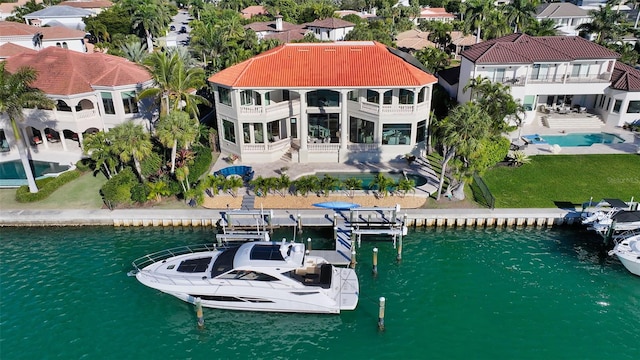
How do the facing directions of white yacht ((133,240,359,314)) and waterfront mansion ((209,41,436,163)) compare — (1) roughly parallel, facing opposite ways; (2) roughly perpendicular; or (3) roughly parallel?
roughly perpendicular

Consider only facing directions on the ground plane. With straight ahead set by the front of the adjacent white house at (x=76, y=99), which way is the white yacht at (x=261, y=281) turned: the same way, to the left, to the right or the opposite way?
to the right

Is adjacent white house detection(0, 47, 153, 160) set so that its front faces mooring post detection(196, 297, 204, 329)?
yes

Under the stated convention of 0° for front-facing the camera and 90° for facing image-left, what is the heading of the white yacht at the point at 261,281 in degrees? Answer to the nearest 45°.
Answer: approximately 90°

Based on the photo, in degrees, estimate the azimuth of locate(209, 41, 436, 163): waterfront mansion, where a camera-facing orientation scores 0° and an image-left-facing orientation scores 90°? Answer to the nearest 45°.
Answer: approximately 0°

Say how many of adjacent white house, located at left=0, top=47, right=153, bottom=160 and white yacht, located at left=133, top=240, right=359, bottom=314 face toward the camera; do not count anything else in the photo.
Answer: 1

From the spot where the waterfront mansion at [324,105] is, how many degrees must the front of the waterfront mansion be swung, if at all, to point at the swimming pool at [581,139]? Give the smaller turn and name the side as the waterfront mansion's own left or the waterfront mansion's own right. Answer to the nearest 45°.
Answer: approximately 90° to the waterfront mansion's own left

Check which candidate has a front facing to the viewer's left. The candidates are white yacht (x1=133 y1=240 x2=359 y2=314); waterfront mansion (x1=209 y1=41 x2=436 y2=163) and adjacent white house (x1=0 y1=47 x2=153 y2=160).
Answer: the white yacht

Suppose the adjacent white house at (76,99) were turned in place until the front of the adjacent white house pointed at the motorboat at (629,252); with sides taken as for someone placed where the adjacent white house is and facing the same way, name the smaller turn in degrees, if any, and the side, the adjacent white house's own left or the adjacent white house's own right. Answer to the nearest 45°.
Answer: approximately 45° to the adjacent white house's own left
